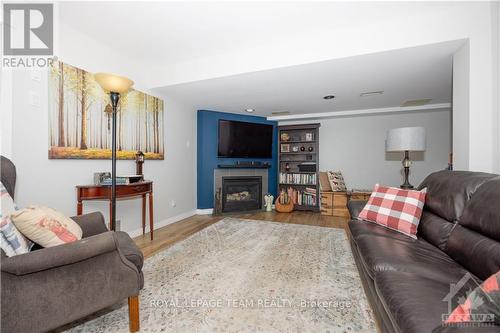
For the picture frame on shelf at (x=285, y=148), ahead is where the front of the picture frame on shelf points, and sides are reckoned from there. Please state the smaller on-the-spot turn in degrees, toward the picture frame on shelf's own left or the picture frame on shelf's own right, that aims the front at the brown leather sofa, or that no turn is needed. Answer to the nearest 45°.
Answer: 0° — it already faces it

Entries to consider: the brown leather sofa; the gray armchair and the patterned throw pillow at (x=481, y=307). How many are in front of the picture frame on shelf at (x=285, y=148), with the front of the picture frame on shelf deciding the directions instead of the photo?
3

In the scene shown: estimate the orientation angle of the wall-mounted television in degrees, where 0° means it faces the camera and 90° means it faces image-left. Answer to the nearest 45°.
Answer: approximately 315°

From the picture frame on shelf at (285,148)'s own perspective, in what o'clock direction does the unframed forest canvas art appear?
The unframed forest canvas art is roughly at 1 o'clock from the picture frame on shelf.

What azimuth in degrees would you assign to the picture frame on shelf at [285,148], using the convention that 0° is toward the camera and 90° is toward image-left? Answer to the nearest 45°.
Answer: approximately 0°

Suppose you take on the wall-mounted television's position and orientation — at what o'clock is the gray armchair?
The gray armchair is roughly at 2 o'clock from the wall-mounted television.

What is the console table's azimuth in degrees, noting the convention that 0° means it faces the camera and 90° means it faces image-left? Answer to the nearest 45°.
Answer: approximately 315°
